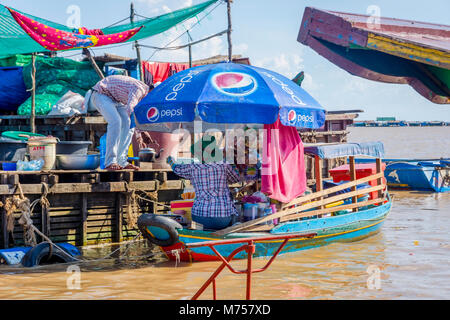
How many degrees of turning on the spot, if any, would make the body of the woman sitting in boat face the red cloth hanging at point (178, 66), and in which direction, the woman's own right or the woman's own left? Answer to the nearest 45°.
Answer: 0° — they already face it

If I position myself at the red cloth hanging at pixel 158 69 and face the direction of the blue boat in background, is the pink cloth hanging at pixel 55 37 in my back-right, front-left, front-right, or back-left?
back-right

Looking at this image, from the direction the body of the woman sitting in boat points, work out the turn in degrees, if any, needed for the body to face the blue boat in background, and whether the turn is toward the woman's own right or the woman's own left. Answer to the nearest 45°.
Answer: approximately 45° to the woman's own right

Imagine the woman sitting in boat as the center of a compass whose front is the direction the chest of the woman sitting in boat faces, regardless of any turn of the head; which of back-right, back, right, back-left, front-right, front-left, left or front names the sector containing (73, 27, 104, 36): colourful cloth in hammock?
front-left

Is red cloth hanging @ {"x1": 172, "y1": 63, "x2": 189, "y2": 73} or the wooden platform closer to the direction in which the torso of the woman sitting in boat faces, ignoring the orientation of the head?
the red cloth hanging

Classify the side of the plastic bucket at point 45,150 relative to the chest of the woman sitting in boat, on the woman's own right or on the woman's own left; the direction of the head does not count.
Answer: on the woman's own left

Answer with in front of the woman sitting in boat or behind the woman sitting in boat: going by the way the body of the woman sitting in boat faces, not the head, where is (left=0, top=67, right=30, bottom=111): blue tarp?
in front

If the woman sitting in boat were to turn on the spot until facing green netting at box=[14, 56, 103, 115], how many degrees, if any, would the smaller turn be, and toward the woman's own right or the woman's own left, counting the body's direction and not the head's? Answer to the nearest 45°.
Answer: approximately 45° to the woman's own left

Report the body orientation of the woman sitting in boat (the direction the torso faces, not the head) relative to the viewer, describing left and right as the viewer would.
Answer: facing away from the viewer

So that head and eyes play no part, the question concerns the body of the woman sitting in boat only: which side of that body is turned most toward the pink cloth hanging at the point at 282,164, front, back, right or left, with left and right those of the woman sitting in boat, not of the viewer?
right
